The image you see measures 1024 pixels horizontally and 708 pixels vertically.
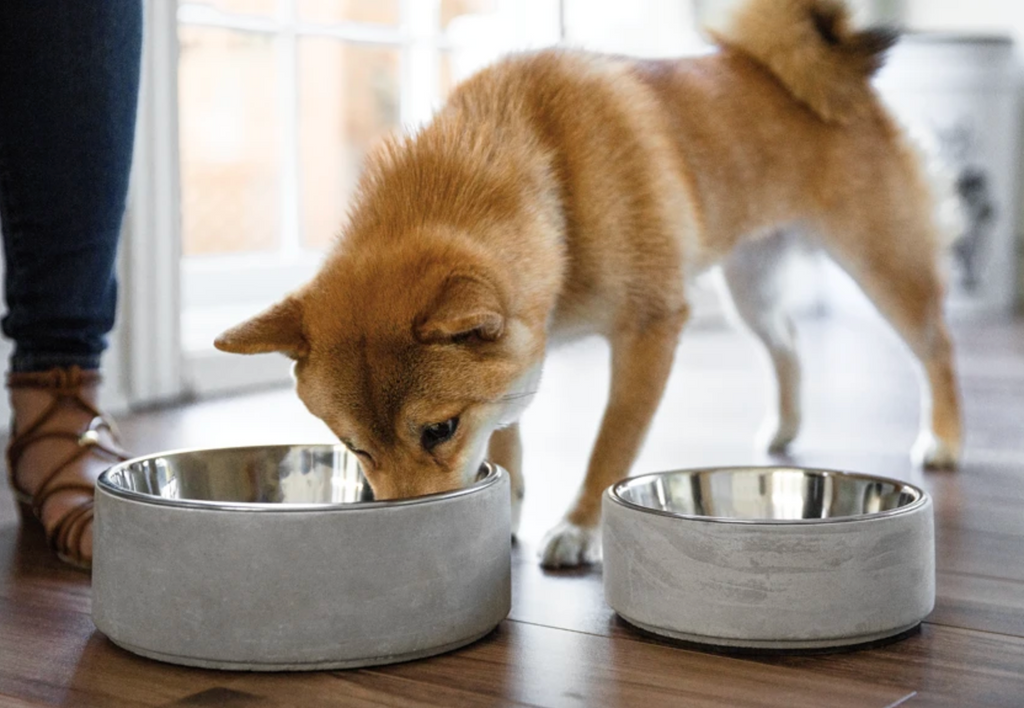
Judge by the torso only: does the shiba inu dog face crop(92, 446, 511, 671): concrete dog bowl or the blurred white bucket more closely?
the concrete dog bowl

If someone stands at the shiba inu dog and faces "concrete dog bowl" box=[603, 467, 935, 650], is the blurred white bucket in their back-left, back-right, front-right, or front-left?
back-left

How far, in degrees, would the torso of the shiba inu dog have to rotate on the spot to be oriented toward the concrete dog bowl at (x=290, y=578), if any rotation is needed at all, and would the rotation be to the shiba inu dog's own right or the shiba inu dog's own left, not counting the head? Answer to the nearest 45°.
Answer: approximately 45° to the shiba inu dog's own left

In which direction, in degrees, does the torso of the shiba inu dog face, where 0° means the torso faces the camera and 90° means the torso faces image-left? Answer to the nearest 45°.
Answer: approximately 45°

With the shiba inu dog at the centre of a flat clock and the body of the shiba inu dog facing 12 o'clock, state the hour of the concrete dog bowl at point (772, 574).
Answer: The concrete dog bowl is roughly at 10 o'clock from the shiba inu dog.
